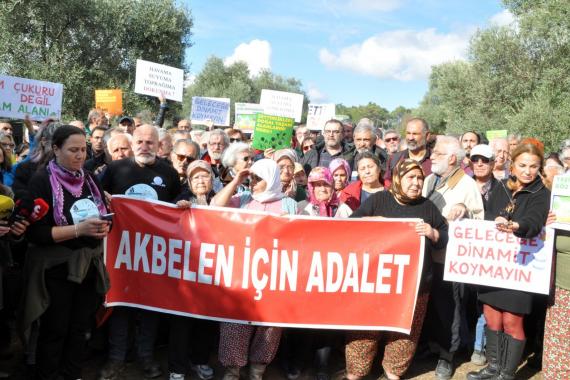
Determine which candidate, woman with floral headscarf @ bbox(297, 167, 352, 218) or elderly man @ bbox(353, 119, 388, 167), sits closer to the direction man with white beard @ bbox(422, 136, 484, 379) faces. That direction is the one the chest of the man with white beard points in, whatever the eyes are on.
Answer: the woman with floral headscarf

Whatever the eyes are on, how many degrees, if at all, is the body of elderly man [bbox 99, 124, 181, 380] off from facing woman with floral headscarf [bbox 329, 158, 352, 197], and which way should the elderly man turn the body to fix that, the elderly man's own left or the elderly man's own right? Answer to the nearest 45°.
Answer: approximately 90° to the elderly man's own left

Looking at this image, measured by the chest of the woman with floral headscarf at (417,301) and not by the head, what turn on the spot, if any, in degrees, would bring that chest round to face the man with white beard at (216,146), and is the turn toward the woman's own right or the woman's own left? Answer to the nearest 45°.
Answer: approximately 135° to the woman's own right

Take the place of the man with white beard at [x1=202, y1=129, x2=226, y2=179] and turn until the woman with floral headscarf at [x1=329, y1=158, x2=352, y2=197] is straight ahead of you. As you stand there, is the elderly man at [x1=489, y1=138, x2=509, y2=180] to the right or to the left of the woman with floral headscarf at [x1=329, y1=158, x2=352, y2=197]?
left

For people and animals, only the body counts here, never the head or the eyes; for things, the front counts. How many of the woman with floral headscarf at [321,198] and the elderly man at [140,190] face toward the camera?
2

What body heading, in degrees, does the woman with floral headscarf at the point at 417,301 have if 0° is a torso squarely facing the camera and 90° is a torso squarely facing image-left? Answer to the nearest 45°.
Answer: approximately 0°

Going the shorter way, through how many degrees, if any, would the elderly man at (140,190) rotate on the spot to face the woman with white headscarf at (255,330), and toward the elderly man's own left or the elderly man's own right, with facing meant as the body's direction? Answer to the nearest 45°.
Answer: approximately 45° to the elderly man's own left

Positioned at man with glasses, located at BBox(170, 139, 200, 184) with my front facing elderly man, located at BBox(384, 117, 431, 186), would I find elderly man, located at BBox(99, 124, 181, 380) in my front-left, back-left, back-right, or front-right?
back-right

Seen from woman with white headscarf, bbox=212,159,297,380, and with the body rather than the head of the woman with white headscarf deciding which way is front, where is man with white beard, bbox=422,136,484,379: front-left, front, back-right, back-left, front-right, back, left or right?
back-left
